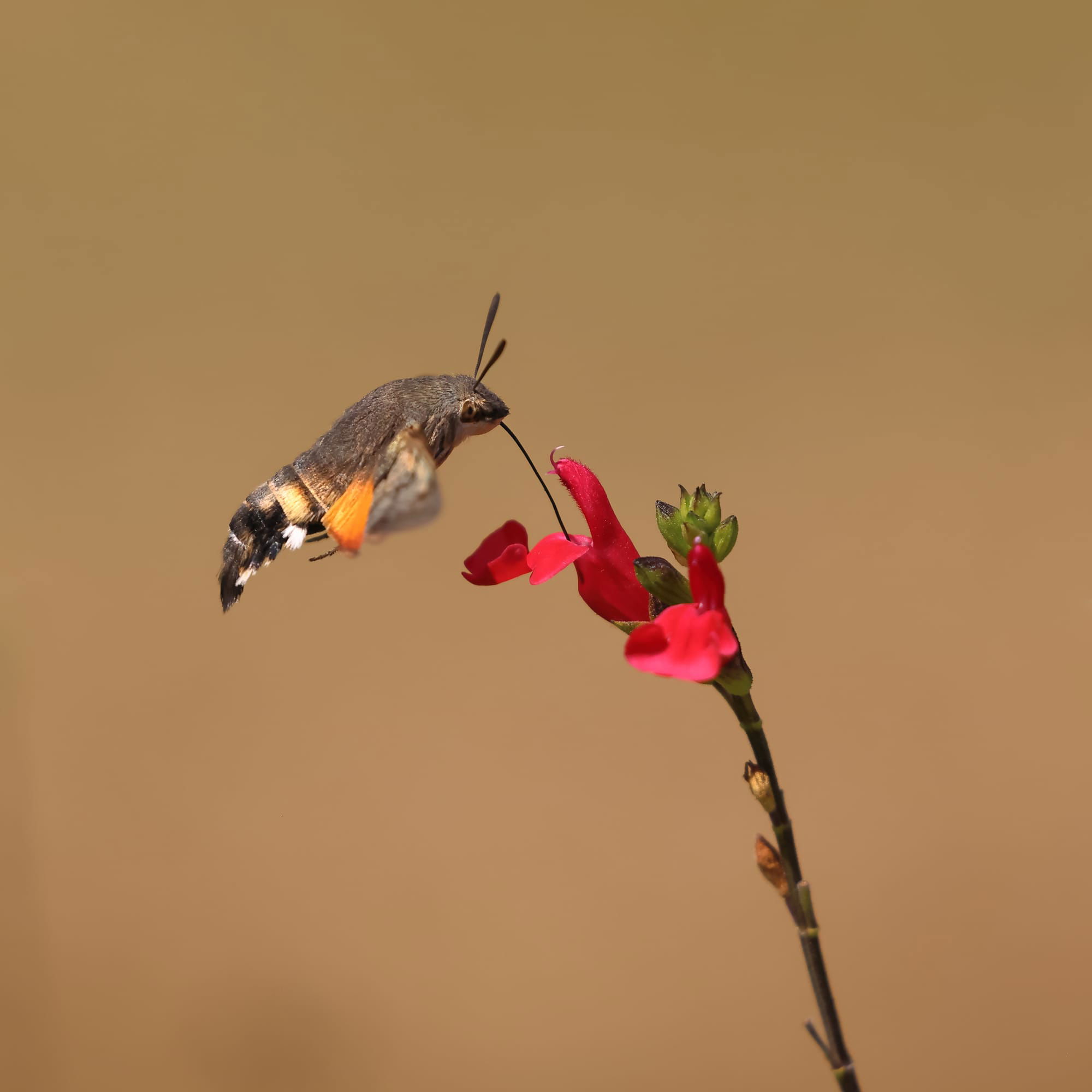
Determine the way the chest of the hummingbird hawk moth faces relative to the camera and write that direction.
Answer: to the viewer's right
